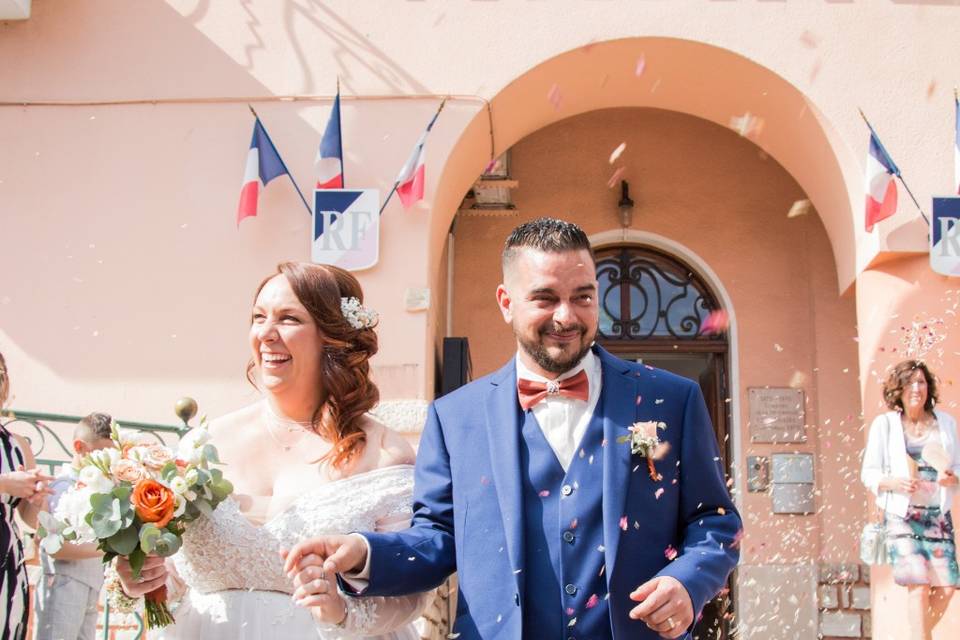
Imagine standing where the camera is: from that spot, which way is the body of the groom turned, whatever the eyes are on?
toward the camera

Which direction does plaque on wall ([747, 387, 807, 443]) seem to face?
toward the camera

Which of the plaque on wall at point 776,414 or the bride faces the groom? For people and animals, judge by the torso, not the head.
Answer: the plaque on wall

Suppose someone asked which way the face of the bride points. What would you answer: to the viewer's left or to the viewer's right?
to the viewer's left

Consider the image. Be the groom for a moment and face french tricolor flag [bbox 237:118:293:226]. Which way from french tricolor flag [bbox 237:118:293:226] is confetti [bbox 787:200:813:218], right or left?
right

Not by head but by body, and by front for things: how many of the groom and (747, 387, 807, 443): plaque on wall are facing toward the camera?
2

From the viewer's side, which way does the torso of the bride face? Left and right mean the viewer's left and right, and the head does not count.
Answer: facing the viewer and to the left of the viewer

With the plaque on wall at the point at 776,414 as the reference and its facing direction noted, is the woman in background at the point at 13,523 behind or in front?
in front

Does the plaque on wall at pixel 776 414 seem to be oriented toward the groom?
yes
